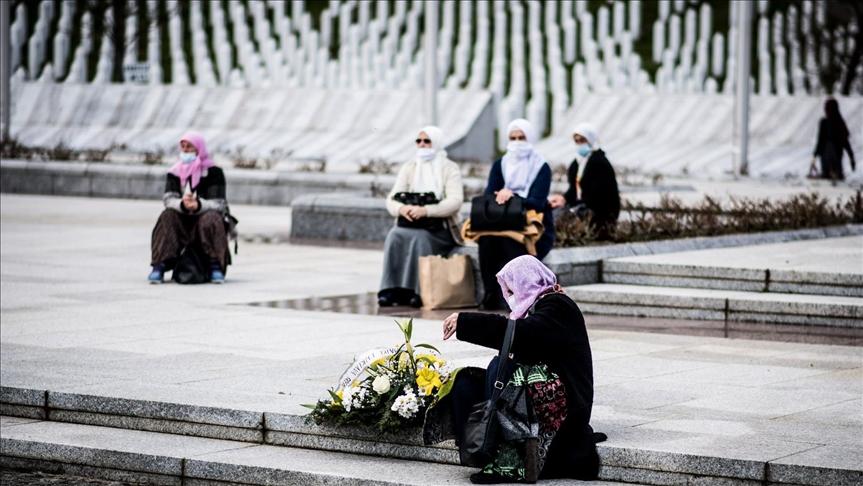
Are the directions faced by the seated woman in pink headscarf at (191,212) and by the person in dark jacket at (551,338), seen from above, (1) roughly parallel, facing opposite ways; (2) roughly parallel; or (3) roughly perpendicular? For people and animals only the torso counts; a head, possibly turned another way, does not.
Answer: roughly perpendicular

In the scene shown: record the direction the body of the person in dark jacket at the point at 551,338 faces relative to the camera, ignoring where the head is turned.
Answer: to the viewer's left

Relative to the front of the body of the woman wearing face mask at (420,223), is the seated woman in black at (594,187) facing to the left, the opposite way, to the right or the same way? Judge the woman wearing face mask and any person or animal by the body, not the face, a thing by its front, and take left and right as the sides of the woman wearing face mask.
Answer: the same way

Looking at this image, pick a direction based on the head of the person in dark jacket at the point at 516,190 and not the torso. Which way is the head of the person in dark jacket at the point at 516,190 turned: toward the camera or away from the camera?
toward the camera

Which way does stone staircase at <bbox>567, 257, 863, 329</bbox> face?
toward the camera

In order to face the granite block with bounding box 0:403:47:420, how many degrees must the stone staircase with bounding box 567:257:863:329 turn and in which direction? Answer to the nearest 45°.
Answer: approximately 45° to its right

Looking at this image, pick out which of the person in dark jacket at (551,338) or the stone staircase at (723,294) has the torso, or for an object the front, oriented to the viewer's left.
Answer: the person in dark jacket

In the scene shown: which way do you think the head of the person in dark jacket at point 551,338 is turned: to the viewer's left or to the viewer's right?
to the viewer's left

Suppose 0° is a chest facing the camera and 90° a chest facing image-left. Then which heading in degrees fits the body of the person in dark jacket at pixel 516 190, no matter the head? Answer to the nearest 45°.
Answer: approximately 45°

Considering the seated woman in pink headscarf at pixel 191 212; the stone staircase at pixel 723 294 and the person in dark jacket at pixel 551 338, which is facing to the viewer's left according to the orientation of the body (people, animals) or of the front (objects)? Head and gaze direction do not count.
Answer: the person in dark jacket

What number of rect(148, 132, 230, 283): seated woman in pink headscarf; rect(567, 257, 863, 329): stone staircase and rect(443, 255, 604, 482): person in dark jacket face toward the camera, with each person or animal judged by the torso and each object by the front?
2

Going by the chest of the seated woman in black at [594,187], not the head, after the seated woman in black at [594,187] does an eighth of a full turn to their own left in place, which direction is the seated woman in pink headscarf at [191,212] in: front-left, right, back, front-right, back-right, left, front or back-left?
right

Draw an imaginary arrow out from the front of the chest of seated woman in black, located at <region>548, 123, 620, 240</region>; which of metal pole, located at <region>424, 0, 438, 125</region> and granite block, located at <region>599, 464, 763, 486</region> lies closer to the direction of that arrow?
the granite block

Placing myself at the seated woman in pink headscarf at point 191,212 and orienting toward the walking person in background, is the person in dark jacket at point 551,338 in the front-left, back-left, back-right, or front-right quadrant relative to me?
back-right

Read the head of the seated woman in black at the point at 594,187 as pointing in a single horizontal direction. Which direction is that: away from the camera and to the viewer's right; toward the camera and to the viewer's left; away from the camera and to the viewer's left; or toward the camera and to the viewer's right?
toward the camera and to the viewer's left

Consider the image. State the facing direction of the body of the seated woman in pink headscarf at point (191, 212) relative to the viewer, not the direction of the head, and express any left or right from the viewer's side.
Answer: facing the viewer
